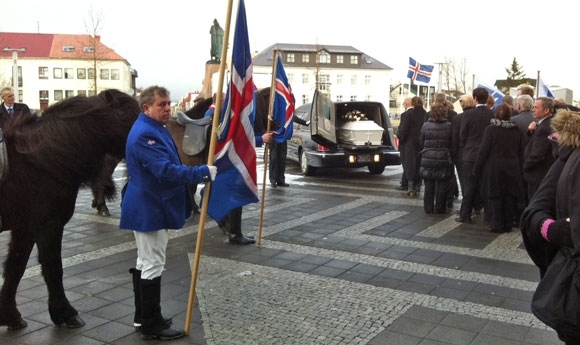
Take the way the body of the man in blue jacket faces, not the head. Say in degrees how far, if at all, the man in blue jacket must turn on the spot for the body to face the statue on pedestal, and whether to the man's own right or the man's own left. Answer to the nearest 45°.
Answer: approximately 90° to the man's own left

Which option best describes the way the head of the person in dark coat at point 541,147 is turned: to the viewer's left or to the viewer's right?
to the viewer's left

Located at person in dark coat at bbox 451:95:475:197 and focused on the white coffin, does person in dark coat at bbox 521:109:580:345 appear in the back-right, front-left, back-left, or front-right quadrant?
back-left

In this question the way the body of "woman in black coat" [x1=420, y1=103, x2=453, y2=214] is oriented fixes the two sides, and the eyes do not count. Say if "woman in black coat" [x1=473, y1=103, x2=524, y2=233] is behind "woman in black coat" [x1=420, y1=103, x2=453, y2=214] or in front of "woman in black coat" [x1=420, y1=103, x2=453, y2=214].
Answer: behind

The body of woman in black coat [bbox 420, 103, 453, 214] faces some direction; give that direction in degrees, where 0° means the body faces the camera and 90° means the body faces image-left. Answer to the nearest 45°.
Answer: approximately 180°

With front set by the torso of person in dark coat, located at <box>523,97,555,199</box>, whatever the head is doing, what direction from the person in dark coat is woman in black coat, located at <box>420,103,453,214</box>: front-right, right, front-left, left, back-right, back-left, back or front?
front-right

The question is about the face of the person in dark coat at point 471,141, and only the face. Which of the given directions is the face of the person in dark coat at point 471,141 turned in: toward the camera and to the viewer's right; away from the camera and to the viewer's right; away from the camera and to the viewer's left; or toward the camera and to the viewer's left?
away from the camera and to the viewer's left

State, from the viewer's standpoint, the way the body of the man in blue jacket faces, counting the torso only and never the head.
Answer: to the viewer's right

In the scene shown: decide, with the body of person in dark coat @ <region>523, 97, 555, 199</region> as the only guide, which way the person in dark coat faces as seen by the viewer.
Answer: to the viewer's left

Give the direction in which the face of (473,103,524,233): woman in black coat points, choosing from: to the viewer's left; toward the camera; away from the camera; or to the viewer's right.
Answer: away from the camera

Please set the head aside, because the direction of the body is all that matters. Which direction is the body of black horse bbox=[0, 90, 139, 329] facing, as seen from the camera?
to the viewer's right

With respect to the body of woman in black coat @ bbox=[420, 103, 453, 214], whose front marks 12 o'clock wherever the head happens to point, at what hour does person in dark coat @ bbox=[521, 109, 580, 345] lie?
The person in dark coat is roughly at 6 o'clock from the woman in black coat.

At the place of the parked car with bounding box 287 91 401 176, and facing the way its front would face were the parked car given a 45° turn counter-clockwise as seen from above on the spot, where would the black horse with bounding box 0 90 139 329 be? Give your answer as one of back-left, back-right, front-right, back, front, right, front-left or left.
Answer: left

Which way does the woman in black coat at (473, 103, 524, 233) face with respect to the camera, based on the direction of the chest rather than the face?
away from the camera

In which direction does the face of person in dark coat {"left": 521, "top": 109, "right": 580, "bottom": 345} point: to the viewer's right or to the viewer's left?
to the viewer's left
